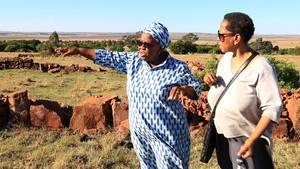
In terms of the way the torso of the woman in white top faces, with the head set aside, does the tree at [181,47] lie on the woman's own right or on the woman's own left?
on the woman's own right

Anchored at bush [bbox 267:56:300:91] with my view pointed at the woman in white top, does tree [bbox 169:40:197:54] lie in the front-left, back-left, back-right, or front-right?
back-right

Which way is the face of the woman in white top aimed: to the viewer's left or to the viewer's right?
to the viewer's left

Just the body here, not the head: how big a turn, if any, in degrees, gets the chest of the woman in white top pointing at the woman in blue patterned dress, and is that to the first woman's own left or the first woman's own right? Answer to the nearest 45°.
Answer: approximately 45° to the first woman's own right

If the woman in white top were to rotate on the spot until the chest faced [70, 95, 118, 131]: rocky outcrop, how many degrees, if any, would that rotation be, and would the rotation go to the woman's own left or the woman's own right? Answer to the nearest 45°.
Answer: approximately 90° to the woman's own right

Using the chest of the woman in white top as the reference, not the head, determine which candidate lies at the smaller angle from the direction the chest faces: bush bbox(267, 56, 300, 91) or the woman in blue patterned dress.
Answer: the woman in blue patterned dress

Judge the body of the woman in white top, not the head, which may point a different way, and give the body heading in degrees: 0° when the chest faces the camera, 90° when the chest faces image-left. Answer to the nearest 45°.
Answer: approximately 45°

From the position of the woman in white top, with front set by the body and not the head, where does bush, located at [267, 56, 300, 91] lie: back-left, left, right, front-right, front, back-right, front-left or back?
back-right

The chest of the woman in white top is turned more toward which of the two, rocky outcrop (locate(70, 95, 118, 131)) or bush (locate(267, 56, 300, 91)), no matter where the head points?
the rocky outcrop

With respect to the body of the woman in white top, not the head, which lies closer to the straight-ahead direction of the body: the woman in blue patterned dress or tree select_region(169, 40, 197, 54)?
the woman in blue patterned dress
